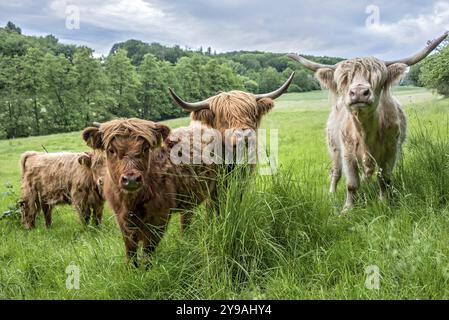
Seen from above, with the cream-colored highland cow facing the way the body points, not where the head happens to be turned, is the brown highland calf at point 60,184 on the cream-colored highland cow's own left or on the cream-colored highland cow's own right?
on the cream-colored highland cow's own right

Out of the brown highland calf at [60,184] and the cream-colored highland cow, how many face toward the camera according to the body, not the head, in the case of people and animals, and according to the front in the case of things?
1

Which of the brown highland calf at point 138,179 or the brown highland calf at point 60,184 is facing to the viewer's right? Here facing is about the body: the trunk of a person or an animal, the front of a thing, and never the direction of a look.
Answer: the brown highland calf at point 60,184

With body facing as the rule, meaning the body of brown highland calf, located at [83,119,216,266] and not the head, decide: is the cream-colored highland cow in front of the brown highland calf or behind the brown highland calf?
behind

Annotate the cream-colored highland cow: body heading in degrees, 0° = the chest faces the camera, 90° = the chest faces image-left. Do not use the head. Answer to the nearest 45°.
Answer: approximately 0°

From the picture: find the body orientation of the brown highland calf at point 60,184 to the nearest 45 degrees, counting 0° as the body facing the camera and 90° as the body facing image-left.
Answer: approximately 270°

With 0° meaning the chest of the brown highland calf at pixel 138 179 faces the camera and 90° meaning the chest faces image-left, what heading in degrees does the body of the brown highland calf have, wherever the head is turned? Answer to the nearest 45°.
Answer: approximately 45°

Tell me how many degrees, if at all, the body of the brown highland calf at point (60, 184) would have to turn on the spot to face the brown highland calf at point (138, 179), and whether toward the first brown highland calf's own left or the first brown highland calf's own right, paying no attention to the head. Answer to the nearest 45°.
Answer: approximately 90° to the first brown highland calf's own right
